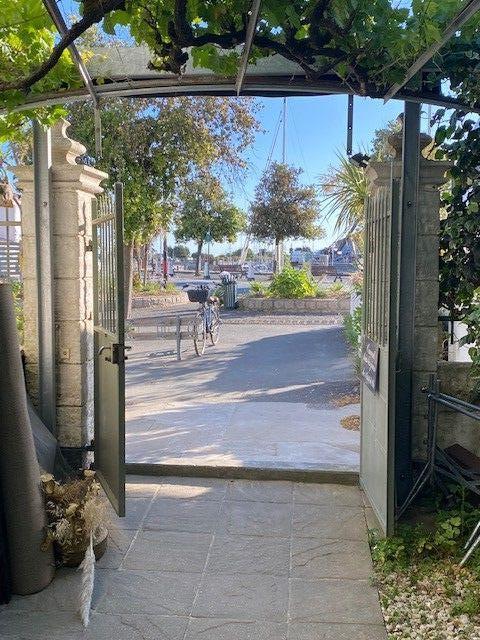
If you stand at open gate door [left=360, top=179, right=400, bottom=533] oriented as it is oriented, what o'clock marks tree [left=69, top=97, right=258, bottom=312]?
The tree is roughly at 2 o'clock from the open gate door.

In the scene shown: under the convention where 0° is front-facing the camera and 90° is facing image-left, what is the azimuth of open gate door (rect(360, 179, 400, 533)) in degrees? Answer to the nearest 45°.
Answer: approximately 90°

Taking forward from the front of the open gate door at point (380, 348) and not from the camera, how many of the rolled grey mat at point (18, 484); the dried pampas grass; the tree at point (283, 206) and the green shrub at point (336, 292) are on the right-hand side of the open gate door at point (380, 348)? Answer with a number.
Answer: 2

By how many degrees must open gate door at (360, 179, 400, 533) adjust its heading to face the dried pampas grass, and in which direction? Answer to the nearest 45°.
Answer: approximately 45° to its left

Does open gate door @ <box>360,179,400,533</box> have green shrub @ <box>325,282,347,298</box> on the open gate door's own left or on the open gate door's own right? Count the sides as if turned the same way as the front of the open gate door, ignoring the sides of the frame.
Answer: on the open gate door's own right

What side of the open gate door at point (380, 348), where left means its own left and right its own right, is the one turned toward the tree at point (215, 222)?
right

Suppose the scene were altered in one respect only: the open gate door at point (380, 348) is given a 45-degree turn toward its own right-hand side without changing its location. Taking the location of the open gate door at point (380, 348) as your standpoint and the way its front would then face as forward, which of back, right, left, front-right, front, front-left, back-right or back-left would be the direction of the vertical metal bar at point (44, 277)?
front-left

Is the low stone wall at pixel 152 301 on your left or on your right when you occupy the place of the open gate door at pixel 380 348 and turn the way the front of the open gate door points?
on your right

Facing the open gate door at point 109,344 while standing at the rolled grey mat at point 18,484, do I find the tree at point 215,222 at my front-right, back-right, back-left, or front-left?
front-left

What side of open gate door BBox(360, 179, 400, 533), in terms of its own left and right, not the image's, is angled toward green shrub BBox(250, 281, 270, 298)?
right

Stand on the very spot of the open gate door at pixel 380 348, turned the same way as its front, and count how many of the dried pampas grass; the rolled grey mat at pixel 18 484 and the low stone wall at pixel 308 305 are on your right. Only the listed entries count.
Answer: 1

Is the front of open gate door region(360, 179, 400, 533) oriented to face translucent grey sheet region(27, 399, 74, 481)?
yes

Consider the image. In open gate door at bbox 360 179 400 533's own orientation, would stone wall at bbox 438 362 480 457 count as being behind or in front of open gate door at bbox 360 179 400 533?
behind

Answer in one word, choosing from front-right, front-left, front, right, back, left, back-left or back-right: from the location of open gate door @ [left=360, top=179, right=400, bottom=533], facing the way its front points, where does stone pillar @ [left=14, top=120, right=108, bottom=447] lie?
front
